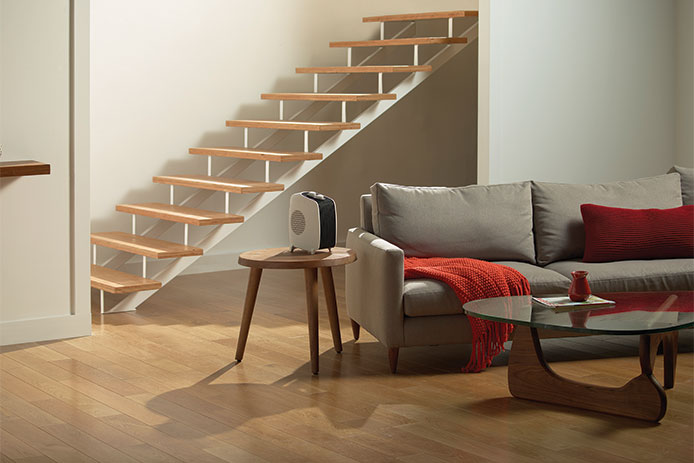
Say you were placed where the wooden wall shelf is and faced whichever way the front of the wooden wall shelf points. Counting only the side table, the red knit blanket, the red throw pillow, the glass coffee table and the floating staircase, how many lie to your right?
0

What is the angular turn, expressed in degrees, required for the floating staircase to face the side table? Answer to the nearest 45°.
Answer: approximately 45° to its left

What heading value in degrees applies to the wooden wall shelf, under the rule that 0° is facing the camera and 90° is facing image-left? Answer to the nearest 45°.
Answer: approximately 0°

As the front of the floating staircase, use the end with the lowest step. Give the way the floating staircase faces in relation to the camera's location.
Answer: facing the viewer and to the left of the viewer

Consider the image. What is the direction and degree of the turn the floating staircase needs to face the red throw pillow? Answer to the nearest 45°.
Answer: approximately 90° to its left

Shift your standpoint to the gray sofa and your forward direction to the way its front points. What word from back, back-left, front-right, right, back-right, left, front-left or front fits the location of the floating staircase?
back

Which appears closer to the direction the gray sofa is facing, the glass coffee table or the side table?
the glass coffee table

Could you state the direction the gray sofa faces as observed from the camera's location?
facing the viewer and to the right of the viewer

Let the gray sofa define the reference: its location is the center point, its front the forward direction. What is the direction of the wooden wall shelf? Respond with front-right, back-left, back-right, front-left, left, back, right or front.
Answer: back-right

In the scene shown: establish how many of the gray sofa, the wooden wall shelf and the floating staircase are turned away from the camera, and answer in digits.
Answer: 0

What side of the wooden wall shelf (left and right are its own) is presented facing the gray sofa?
left

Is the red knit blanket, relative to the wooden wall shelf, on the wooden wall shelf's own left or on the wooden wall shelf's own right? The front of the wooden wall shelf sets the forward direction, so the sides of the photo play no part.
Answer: on the wooden wall shelf's own left

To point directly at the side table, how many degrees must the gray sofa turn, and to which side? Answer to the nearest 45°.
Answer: approximately 90° to its right

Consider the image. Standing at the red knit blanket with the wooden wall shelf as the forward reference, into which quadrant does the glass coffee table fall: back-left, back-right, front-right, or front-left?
back-left
